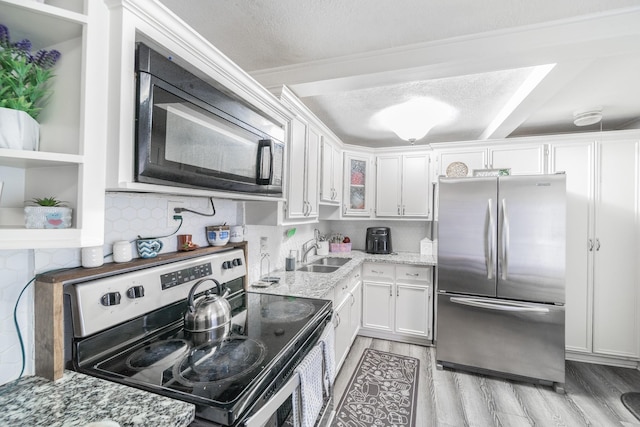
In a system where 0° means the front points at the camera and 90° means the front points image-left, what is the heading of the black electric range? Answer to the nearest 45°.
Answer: approximately 315°

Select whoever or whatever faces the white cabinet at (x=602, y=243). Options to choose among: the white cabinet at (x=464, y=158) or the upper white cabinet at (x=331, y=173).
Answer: the upper white cabinet

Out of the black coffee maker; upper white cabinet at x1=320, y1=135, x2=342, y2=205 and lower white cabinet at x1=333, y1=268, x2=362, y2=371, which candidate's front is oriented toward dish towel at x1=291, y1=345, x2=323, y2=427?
the black coffee maker

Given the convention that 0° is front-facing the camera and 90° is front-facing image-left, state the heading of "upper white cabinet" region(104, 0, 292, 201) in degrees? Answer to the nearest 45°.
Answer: approximately 315°

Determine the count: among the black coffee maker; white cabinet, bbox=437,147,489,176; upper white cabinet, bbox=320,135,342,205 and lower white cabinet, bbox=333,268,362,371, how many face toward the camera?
2

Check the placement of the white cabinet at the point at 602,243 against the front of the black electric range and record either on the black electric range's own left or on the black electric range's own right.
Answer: on the black electric range's own left

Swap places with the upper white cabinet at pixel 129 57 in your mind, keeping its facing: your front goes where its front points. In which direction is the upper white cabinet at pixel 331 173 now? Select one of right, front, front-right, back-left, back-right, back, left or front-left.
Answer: left

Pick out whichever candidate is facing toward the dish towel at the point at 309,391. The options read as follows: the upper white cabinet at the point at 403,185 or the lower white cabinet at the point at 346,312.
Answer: the upper white cabinet

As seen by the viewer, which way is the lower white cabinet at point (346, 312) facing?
to the viewer's right

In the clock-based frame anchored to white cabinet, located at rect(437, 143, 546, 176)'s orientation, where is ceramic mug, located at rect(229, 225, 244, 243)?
The ceramic mug is roughly at 1 o'clock from the white cabinet.

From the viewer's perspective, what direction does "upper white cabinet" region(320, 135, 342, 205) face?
to the viewer's right

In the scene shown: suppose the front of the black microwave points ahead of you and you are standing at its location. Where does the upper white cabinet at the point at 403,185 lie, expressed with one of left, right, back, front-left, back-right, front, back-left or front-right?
left

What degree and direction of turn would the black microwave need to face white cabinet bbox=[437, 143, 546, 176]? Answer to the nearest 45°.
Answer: approximately 45° to its left

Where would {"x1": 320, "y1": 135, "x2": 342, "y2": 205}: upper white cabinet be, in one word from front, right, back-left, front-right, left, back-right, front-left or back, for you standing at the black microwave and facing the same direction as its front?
left
